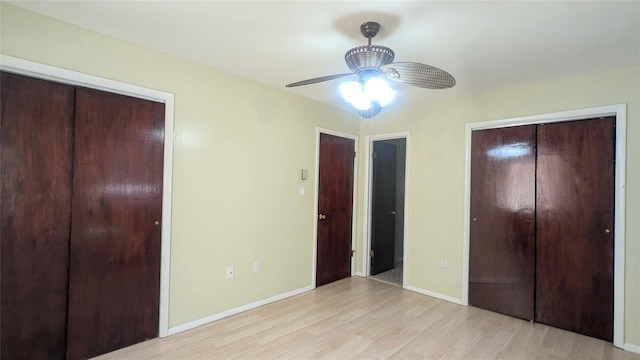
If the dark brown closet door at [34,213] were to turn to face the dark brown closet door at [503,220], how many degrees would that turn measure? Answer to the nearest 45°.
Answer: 0° — it already faces it

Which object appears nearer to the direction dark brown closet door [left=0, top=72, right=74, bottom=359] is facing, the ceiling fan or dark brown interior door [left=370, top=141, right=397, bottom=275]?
the ceiling fan

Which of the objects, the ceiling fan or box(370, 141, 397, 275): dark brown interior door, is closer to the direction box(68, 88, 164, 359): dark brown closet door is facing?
the ceiling fan

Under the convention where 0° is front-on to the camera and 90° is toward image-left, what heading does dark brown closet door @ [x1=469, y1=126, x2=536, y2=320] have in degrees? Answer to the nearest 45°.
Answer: approximately 45°

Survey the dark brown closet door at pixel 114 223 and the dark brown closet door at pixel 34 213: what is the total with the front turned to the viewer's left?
0

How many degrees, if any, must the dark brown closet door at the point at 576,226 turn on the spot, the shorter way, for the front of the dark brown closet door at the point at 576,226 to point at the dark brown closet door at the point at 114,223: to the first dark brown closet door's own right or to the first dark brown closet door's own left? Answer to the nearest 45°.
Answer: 0° — it already faces it

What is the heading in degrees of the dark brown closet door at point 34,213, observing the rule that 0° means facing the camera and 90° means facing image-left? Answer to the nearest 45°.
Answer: approximately 315°

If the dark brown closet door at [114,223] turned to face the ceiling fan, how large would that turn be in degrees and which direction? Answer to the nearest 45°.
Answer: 0° — it already faces it
